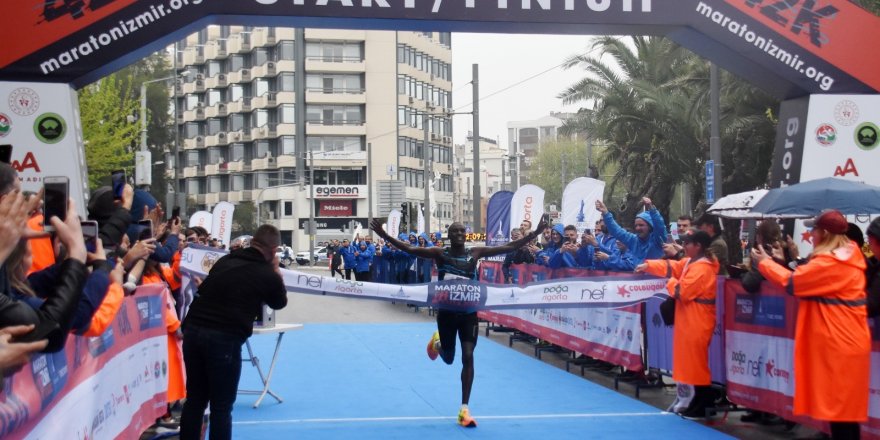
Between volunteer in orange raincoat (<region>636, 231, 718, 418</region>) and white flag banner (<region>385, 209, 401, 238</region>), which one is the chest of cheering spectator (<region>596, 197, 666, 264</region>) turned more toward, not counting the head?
the volunteer in orange raincoat

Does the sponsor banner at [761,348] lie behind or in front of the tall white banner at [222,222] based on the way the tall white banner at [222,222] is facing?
in front

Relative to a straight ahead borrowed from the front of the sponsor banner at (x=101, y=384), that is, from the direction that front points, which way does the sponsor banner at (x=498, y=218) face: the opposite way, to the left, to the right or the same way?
to the right

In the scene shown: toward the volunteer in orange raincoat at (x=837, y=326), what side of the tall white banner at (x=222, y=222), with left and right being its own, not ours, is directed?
front

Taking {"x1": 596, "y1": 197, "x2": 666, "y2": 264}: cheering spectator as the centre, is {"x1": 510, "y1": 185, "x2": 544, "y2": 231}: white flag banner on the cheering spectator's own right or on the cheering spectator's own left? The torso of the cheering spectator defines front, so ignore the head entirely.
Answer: on the cheering spectator's own right

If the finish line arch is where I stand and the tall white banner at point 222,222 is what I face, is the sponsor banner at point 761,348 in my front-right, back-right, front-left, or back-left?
back-right

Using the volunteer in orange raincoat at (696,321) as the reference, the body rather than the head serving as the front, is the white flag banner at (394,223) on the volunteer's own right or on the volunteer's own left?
on the volunteer's own right

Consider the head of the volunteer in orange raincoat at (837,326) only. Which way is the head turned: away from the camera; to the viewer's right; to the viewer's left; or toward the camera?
to the viewer's left

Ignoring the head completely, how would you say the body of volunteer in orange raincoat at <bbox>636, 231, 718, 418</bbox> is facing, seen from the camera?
to the viewer's left

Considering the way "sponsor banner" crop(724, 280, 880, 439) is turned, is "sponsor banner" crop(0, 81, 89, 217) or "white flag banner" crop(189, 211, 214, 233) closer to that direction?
the sponsor banner

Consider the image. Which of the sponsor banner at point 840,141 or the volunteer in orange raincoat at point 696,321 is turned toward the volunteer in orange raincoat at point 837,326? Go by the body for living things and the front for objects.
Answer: the sponsor banner

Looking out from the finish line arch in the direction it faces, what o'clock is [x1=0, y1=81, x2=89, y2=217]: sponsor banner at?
The sponsor banner is roughly at 3 o'clock from the finish line arch.
